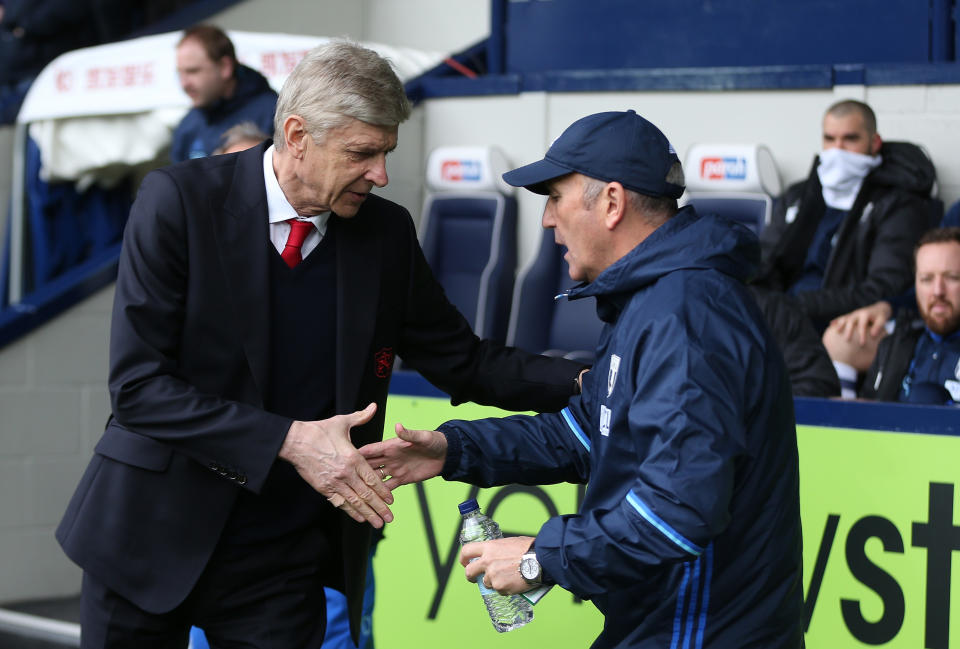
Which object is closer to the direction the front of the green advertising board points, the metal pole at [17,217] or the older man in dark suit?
the older man in dark suit

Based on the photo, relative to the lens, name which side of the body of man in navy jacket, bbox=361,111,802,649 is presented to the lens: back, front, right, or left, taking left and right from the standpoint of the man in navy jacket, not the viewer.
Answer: left

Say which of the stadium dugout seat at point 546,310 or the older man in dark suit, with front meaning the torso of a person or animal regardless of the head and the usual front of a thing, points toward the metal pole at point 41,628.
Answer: the stadium dugout seat

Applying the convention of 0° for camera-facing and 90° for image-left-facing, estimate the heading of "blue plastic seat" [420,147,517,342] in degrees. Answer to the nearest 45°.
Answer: approximately 45°

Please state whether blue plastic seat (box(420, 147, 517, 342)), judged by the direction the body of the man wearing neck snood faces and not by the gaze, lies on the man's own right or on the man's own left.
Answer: on the man's own right

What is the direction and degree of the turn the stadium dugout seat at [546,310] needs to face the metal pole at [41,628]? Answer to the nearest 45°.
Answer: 0° — it already faces it

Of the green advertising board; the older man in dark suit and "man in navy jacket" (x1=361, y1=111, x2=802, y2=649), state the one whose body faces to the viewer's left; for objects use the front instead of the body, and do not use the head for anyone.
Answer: the man in navy jacket

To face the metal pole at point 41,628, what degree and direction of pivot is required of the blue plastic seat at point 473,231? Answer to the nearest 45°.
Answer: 0° — it already faces it

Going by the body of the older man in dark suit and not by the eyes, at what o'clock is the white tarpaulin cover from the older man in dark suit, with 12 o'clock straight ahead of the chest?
The white tarpaulin cover is roughly at 7 o'clock from the older man in dark suit.

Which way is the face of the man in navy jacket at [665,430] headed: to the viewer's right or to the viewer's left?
to the viewer's left

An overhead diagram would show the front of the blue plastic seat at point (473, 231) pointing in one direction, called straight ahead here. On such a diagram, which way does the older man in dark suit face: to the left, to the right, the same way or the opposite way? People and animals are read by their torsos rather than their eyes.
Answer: to the left

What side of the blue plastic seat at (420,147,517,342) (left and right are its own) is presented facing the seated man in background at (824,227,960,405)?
left

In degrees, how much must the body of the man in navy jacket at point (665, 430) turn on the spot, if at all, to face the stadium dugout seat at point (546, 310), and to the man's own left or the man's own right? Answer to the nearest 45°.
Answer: approximately 90° to the man's own right
